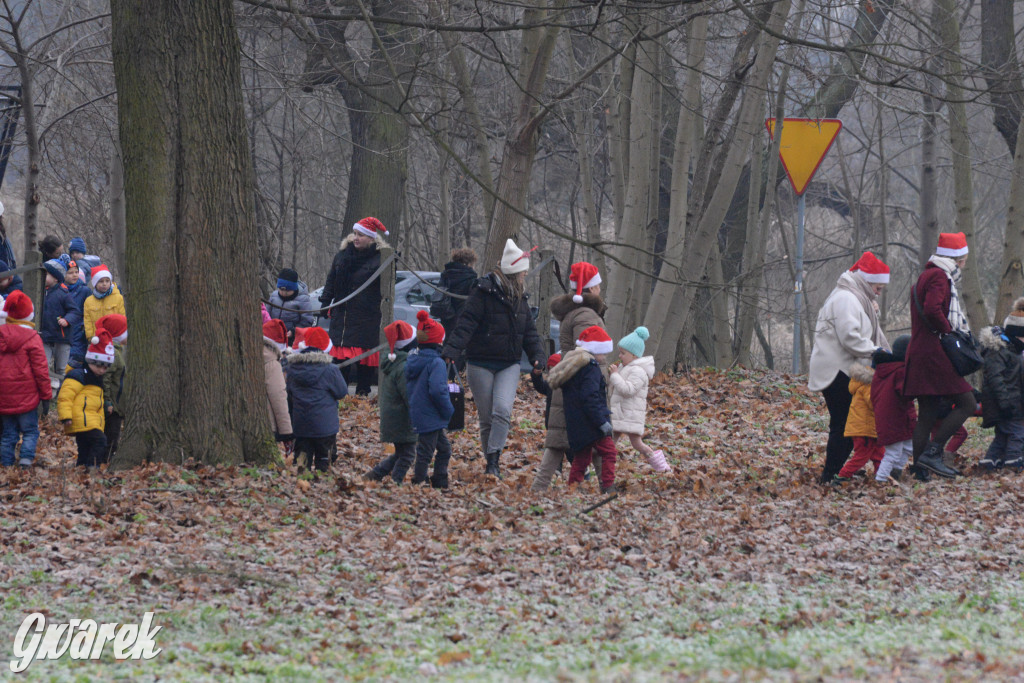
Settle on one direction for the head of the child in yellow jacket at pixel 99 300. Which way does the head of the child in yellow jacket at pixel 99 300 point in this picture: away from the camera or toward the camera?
toward the camera

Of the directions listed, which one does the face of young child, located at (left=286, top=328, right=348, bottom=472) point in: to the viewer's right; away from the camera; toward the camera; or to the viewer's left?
away from the camera

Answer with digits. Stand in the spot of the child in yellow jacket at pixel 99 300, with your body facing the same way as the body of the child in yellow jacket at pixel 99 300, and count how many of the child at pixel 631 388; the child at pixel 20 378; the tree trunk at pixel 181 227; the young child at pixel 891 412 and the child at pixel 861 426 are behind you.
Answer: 0

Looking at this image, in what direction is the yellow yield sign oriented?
toward the camera

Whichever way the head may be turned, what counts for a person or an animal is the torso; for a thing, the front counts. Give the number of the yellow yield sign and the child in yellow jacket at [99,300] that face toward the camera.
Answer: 2

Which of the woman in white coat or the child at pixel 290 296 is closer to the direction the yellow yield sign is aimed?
the woman in white coat

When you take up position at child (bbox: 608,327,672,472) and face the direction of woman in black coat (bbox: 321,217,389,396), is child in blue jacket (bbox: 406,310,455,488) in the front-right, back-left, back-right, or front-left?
front-left

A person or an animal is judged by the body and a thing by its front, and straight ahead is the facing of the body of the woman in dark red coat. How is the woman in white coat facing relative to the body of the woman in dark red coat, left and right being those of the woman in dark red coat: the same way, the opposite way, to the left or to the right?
the same way

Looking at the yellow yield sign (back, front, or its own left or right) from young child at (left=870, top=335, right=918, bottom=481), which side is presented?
front
